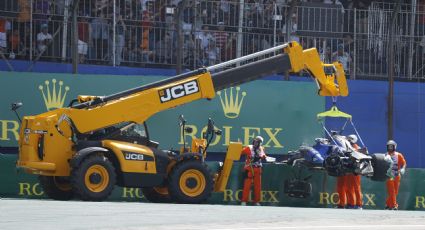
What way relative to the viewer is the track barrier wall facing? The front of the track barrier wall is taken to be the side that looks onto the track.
toward the camera

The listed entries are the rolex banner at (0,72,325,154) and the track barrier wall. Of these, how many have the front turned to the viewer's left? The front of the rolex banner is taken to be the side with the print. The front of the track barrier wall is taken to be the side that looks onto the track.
0

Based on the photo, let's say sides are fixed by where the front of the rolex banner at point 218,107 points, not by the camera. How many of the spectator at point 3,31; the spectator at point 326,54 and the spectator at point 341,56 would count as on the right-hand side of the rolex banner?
1

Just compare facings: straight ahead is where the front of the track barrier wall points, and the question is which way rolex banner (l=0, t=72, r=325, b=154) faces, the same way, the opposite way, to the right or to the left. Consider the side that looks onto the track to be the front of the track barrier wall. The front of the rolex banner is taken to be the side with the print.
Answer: the same way

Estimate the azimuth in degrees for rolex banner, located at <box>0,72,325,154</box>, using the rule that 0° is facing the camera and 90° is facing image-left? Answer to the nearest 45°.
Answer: approximately 0°
